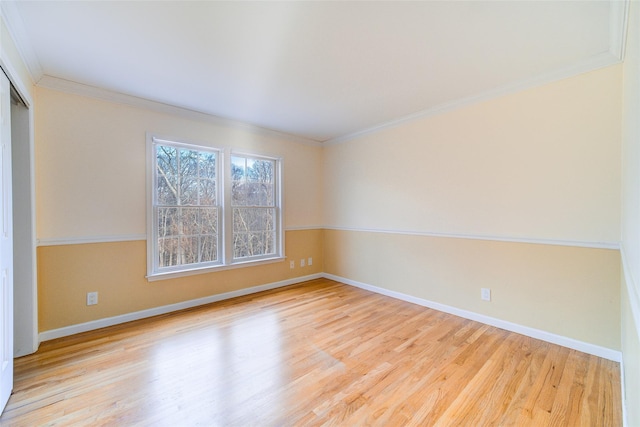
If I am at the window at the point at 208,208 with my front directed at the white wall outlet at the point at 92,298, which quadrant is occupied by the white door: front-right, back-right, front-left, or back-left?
front-left

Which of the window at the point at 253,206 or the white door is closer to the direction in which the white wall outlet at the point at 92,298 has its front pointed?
the white door

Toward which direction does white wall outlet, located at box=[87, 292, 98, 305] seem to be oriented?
toward the camera

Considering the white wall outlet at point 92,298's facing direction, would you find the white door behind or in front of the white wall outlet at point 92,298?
in front

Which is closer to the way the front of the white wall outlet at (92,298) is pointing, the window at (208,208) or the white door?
the white door

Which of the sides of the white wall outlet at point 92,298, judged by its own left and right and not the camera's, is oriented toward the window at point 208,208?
left

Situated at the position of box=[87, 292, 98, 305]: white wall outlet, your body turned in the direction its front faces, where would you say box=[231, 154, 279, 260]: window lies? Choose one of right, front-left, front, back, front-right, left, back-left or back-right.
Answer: left

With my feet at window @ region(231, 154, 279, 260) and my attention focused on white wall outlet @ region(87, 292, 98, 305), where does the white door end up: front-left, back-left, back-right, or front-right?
front-left
